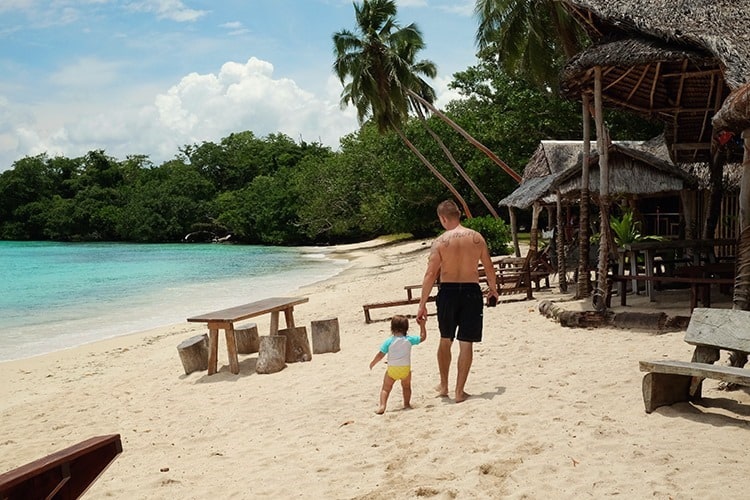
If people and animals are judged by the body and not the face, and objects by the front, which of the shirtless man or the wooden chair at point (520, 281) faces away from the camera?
the shirtless man

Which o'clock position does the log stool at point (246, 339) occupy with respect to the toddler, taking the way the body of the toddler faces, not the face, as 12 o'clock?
The log stool is roughly at 11 o'clock from the toddler.

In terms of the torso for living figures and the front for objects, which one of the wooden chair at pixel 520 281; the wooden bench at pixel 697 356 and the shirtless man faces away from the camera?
the shirtless man

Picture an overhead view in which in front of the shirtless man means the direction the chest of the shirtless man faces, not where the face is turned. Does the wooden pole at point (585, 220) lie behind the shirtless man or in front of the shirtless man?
in front

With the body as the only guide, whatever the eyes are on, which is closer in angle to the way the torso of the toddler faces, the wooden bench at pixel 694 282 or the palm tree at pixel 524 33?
the palm tree

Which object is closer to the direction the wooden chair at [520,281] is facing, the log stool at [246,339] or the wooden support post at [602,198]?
the log stool

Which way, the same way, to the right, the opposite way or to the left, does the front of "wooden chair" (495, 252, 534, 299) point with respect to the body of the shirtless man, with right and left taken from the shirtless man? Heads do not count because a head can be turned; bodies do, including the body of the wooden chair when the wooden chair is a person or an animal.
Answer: to the left

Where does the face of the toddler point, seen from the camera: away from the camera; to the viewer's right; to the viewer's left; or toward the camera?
away from the camera

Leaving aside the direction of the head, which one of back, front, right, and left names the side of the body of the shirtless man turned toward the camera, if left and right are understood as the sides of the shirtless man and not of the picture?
back

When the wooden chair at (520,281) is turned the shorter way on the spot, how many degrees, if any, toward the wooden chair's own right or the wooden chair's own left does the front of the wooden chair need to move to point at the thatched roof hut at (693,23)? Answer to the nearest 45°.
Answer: approximately 135° to the wooden chair's own left

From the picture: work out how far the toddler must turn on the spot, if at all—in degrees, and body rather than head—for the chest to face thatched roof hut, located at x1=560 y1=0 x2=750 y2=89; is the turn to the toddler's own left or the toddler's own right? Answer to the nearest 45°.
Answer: approximately 45° to the toddler's own right

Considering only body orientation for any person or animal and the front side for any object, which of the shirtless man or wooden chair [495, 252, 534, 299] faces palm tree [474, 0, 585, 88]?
the shirtless man

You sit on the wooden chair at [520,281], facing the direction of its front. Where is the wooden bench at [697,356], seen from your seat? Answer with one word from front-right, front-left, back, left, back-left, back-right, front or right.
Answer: left

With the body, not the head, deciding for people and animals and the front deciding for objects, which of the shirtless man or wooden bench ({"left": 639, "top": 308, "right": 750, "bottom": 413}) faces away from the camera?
the shirtless man

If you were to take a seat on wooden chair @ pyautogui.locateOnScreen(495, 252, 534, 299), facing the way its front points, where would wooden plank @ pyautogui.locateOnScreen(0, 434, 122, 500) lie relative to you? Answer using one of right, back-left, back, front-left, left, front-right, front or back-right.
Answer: left

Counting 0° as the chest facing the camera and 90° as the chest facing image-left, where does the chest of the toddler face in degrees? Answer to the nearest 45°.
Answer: approximately 180°
